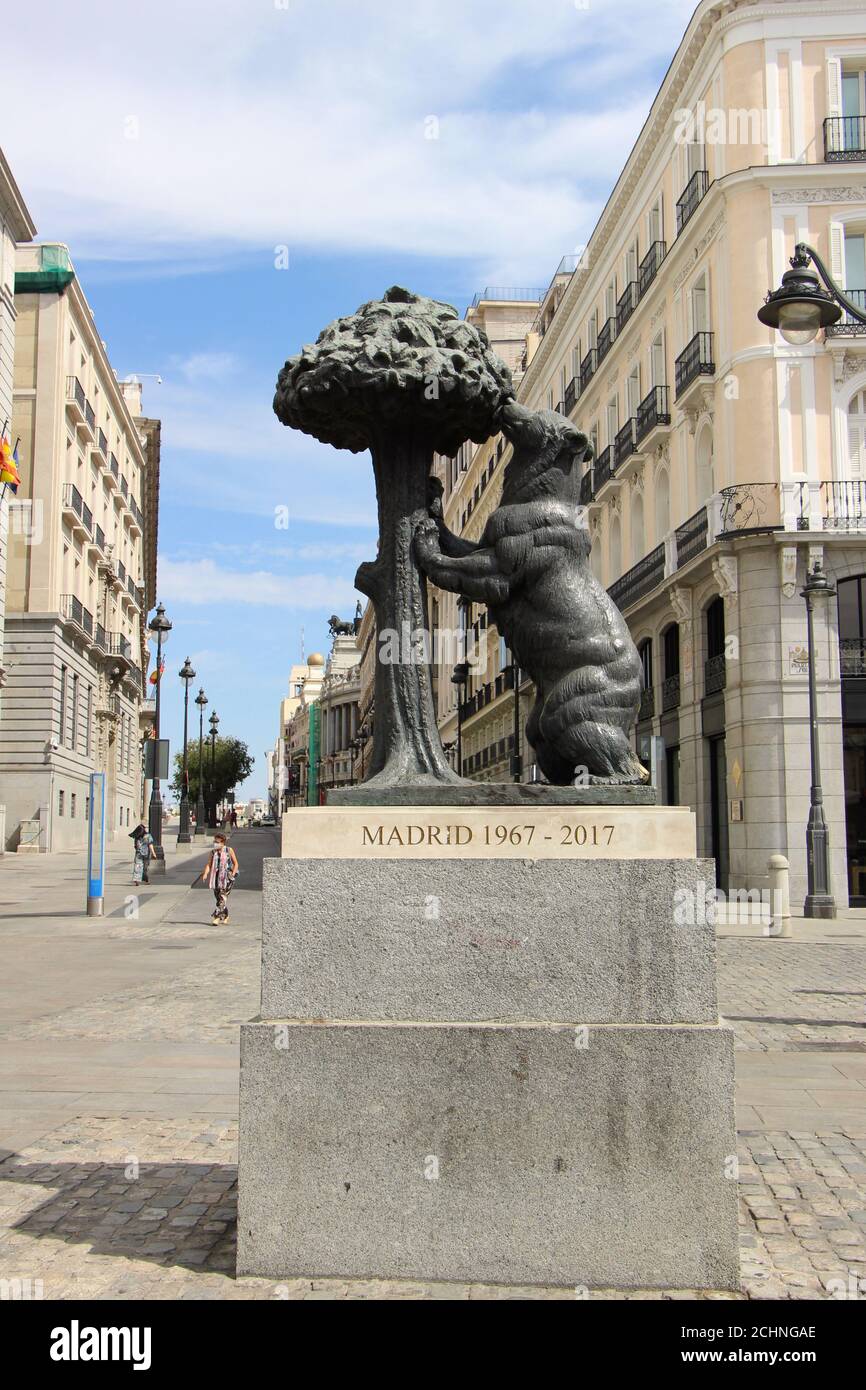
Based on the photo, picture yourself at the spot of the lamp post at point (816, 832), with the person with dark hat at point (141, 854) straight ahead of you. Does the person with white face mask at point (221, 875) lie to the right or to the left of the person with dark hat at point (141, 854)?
left

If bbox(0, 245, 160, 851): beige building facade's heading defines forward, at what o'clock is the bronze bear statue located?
The bronze bear statue is roughly at 3 o'clock from the beige building facade.

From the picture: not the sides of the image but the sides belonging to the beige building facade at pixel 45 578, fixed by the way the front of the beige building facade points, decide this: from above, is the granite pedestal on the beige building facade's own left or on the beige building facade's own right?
on the beige building facade's own right

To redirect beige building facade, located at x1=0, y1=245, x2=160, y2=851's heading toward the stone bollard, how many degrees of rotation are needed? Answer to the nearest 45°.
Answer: approximately 90° to its right

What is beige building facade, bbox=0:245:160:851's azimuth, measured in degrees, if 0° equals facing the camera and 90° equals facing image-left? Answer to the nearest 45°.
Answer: approximately 270°

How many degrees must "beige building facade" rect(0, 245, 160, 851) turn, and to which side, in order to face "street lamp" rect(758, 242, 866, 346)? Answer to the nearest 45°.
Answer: approximately 90° to its right

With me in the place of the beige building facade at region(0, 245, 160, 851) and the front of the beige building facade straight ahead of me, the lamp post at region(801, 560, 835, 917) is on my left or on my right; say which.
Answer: on my right

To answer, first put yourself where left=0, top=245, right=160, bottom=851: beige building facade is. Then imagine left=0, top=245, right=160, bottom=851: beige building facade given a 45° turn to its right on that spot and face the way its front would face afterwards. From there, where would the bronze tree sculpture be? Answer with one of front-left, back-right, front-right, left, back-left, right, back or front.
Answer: front-right

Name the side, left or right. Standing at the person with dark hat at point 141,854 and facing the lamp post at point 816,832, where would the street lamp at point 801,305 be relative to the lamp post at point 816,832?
right

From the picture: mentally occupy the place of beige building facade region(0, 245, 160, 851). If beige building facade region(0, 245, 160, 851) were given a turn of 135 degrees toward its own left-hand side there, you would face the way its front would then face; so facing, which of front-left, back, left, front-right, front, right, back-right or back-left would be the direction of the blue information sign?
back-left
